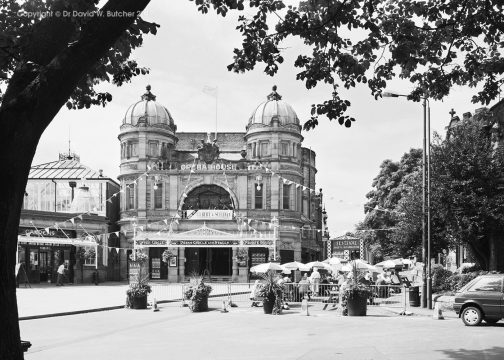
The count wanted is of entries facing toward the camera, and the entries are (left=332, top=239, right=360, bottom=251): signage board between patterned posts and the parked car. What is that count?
1

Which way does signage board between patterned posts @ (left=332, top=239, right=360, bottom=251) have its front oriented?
toward the camera

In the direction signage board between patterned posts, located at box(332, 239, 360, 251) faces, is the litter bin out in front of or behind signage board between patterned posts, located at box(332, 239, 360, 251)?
in front

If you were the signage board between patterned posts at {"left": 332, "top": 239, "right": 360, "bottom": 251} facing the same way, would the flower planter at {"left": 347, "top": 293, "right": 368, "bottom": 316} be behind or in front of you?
in front

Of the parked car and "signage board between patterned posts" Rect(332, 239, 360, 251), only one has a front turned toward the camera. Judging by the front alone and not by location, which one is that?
the signage board between patterned posts

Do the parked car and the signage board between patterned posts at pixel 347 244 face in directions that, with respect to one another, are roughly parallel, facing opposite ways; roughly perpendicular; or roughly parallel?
roughly perpendicular
